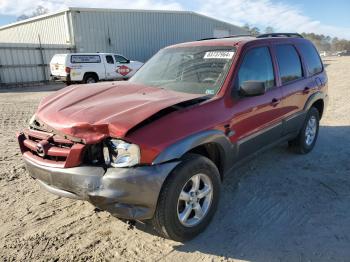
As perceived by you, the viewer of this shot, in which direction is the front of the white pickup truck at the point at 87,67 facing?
facing away from the viewer and to the right of the viewer

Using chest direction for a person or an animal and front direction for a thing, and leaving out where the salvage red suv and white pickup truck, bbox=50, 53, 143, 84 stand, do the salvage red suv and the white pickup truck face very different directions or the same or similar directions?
very different directions

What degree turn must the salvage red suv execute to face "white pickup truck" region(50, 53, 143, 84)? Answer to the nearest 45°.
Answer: approximately 135° to its right

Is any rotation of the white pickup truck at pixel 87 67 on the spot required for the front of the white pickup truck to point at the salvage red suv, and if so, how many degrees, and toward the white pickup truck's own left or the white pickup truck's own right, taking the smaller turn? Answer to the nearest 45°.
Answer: approximately 135° to the white pickup truck's own right
